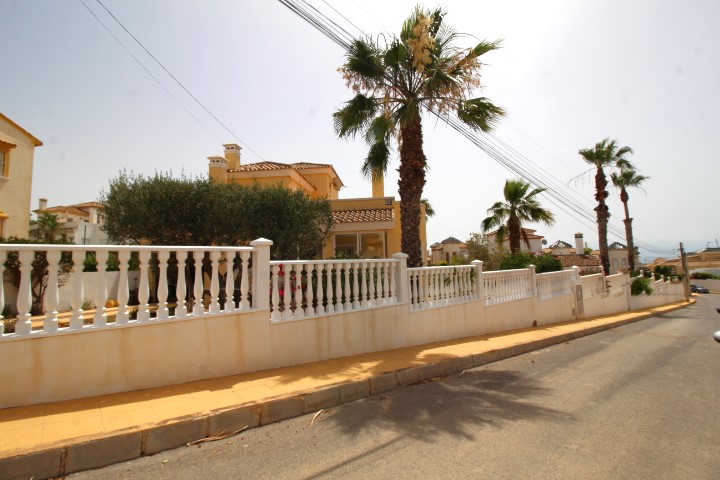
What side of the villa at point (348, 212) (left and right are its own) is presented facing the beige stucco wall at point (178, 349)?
front

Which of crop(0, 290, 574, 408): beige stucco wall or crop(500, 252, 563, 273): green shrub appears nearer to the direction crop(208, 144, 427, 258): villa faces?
the beige stucco wall

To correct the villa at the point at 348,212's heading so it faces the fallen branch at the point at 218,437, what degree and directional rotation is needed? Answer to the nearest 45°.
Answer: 0° — it already faces it

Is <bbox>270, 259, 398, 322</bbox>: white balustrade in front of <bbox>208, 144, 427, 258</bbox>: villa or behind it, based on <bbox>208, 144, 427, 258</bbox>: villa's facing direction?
in front

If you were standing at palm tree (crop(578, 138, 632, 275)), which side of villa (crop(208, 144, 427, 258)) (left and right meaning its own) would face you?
left

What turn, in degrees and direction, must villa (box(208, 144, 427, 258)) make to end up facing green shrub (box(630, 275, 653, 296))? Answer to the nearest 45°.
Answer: approximately 90° to its left

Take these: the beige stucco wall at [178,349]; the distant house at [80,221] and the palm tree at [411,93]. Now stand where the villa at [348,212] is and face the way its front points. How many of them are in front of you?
2

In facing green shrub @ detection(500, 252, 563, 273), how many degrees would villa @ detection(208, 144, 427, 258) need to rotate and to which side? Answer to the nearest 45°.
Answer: approximately 45° to its left

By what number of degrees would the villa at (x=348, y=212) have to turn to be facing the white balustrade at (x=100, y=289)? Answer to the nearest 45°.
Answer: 0° — it already faces it

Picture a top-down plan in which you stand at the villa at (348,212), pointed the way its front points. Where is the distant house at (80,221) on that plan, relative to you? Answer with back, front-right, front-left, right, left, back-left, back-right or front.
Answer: back-right

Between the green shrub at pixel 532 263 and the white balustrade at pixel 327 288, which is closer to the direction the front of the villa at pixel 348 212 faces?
the white balustrade

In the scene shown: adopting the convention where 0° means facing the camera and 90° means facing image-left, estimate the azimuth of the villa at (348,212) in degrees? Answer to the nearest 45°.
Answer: approximately 0°
